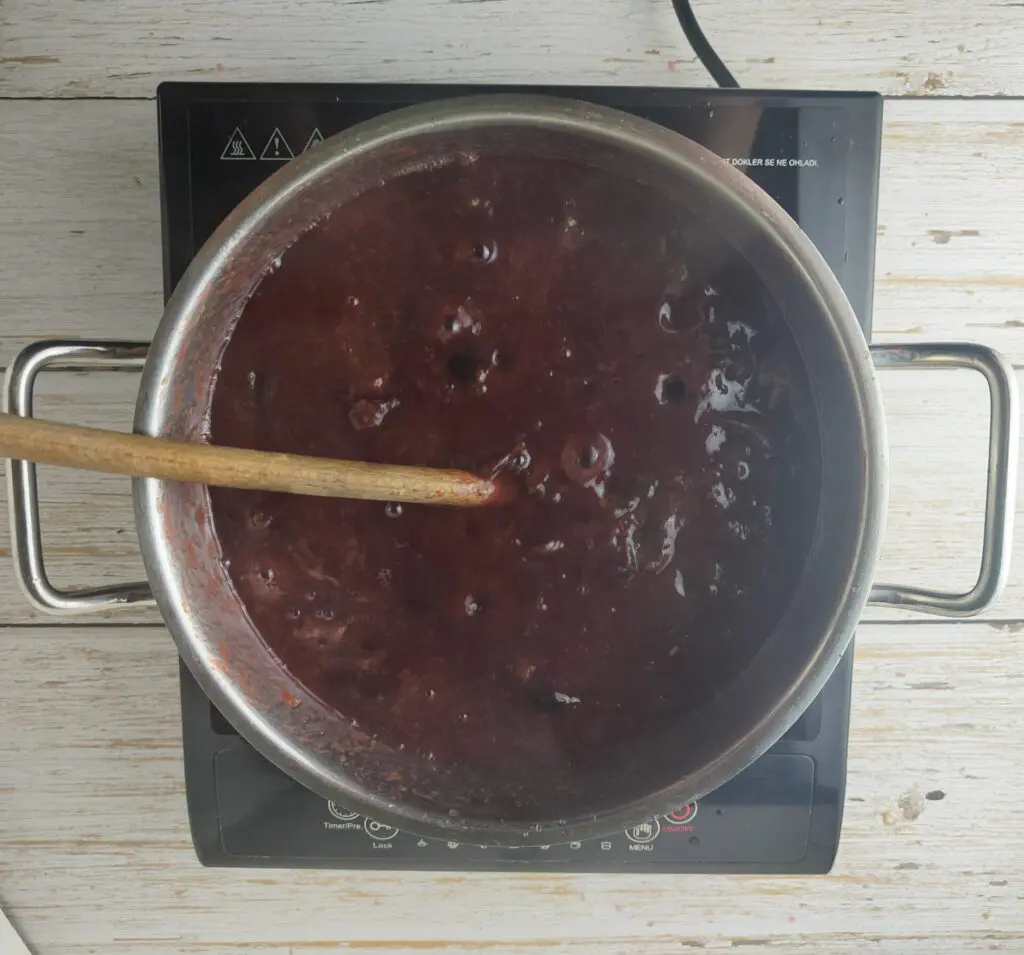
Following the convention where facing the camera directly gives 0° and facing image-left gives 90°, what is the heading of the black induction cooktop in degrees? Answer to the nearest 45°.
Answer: approximately 0°
